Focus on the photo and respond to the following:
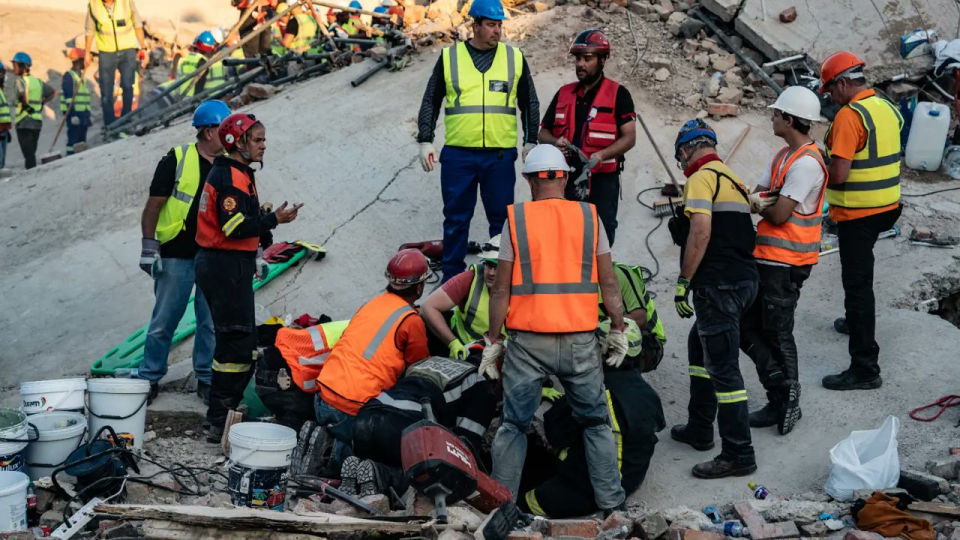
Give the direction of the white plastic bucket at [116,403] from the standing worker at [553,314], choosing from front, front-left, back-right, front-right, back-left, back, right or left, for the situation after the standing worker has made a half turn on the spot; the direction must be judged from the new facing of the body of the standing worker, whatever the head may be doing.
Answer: right

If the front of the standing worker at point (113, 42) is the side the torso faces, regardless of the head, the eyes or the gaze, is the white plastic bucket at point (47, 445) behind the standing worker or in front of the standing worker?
in front

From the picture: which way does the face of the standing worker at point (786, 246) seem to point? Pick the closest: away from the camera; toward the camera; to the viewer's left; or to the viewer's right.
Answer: to the viewer's left

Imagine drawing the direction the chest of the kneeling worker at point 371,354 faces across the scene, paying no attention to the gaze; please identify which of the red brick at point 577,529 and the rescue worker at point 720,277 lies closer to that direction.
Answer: the rescue worker

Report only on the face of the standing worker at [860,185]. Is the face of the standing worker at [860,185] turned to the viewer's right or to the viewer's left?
to the viewer's left

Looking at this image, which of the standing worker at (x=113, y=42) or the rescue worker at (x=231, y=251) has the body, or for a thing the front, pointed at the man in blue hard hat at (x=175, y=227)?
the standing worker

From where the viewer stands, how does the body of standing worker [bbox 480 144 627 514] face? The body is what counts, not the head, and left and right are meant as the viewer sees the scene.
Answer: facing away from the viewer

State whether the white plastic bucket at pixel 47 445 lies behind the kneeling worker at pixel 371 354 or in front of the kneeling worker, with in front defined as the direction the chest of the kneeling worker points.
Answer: behind

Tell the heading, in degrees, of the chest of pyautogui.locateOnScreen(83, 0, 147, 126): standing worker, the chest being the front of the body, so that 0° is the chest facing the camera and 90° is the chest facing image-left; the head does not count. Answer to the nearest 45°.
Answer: approximately 0°

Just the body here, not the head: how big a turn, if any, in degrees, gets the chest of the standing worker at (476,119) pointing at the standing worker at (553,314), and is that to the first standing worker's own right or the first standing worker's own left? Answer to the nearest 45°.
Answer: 0° — they already face them

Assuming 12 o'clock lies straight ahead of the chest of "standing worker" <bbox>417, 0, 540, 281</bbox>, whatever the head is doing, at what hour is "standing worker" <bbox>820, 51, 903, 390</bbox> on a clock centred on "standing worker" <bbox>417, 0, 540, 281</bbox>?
"standing worker" <bbox>820, 51, 903, 390</bbox> is roughly at 10 o'clock from "standing worker" <bbox>417, 0, 540, 281</bbox>.

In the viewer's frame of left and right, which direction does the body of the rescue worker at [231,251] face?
facing to the right of the viewer

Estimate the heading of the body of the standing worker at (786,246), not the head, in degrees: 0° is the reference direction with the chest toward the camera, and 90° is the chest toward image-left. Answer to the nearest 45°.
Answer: approximately 90°

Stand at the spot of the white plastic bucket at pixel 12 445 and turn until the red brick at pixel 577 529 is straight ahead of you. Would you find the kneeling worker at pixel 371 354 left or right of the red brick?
left

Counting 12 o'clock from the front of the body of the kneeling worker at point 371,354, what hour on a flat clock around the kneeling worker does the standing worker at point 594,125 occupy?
The standing worker is roughly at 12 o'clock from the kneeling worker.

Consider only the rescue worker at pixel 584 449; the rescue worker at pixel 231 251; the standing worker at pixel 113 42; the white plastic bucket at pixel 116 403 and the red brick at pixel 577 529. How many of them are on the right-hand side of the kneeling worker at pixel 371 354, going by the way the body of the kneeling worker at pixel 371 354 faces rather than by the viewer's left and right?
2

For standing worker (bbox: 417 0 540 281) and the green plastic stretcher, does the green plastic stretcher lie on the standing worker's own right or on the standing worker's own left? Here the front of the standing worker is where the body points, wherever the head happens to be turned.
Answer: on the standing worker's own right
